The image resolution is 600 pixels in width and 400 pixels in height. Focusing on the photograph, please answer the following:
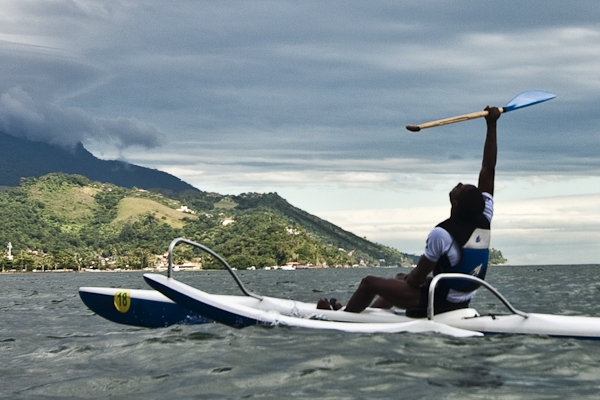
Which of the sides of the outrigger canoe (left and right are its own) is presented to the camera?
left

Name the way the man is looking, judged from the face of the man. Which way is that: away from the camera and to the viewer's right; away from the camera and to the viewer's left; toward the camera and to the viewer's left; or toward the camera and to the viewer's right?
away from the camera and to the viewer's left
